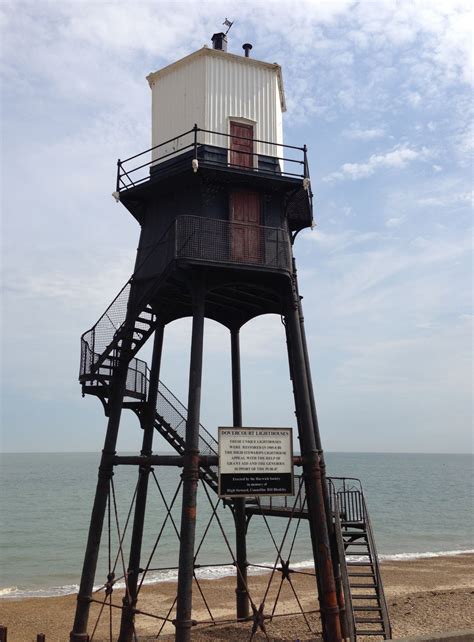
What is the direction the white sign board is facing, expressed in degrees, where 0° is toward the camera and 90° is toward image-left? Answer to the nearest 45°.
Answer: approximately 0°
